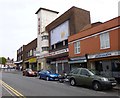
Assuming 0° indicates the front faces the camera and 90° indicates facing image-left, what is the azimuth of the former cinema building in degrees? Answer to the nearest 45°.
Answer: approximately 45°

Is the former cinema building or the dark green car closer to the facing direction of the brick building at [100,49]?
the dark green car

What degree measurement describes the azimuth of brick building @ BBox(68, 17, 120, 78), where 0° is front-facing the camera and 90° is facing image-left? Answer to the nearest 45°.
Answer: approximately 45°

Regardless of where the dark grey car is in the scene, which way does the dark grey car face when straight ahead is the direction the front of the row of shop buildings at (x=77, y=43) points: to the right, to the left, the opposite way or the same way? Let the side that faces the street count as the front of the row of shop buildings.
to the left

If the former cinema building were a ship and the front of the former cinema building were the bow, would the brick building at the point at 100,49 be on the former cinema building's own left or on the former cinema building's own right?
on the former cinema building's own left

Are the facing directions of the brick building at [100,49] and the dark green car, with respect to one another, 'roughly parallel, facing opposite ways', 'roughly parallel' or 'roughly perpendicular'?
roughly perpendicular

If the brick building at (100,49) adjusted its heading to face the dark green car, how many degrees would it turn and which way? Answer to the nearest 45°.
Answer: approximately 45° to its left

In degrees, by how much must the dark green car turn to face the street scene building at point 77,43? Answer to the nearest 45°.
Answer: approximately 135° to its left

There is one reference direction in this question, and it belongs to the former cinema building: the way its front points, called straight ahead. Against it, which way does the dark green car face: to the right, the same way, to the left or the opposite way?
to the left
